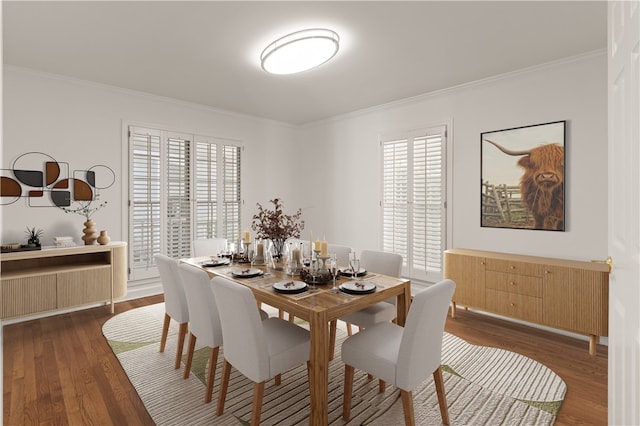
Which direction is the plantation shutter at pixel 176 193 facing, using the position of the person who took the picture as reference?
facing the viewer and to the right of the viewer

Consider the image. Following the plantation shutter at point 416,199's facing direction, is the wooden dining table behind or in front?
in front

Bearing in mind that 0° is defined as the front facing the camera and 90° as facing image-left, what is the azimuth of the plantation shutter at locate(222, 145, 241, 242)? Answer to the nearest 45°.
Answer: approximately 315°

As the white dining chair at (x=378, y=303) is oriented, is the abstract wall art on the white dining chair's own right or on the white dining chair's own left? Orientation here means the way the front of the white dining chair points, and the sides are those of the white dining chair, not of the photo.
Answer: on the white dining chair's own right

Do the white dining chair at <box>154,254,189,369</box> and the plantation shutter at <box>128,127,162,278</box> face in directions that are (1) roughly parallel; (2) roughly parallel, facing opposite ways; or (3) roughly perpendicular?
roughly perpendicular

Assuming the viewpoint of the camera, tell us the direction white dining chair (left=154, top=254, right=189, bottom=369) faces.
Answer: facing away from the viewer and to the right of the viewer

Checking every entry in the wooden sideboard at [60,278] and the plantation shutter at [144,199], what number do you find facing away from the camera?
0

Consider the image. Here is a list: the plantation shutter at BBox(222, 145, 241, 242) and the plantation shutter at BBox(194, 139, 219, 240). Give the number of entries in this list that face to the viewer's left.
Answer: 0

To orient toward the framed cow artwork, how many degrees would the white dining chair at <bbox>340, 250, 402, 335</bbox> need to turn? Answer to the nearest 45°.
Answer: approximately 180°

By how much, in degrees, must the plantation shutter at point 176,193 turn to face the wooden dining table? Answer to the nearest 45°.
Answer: approximately 45° to its right

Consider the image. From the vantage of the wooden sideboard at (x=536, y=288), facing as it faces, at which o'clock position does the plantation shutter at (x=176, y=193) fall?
The plantation shutter is roughly at 1 o'clock from the wooden sideboard.

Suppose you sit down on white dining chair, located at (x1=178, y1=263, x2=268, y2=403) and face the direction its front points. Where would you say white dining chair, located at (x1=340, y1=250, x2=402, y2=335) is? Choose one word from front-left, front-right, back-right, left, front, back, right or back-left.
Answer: front-right

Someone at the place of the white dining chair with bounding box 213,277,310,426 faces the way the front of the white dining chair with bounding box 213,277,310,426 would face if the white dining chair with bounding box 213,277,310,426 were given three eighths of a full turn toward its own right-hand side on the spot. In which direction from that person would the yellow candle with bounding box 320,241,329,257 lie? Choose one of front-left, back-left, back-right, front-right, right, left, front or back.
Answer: back-left

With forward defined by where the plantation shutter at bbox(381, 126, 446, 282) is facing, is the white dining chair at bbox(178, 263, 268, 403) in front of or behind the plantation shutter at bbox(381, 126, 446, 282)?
in front

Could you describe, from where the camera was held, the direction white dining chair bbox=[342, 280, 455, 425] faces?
facing away from the viewer and to the left of the viewer
